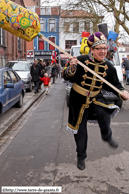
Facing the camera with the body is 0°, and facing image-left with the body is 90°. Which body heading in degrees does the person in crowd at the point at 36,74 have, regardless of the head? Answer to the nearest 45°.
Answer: approximately 0°

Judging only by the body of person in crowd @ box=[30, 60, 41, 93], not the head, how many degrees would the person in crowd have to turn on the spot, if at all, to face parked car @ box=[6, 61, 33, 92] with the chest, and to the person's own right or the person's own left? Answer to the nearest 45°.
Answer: approximately 135° to the person's own right

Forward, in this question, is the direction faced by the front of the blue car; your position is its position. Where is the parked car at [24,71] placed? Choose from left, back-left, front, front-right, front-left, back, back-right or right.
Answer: back-right

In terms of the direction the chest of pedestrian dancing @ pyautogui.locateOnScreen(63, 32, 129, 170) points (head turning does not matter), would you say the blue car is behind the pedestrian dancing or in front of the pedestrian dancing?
behind

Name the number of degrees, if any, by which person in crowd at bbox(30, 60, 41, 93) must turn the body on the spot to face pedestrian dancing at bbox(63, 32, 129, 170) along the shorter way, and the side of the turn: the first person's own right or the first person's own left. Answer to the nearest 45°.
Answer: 0° — they already face them

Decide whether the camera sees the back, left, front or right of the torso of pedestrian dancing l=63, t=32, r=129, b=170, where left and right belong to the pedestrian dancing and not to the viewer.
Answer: front

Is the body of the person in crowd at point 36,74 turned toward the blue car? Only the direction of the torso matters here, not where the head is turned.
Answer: yes

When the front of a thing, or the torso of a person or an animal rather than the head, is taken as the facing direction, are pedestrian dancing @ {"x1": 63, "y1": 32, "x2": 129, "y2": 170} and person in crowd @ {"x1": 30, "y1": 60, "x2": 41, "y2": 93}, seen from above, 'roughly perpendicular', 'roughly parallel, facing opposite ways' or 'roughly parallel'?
roughly parallel

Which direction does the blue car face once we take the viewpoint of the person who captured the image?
facing the viewer and to the left of the viewer

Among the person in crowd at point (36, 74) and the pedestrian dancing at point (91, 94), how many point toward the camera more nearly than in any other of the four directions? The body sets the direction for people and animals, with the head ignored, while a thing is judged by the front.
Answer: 2
